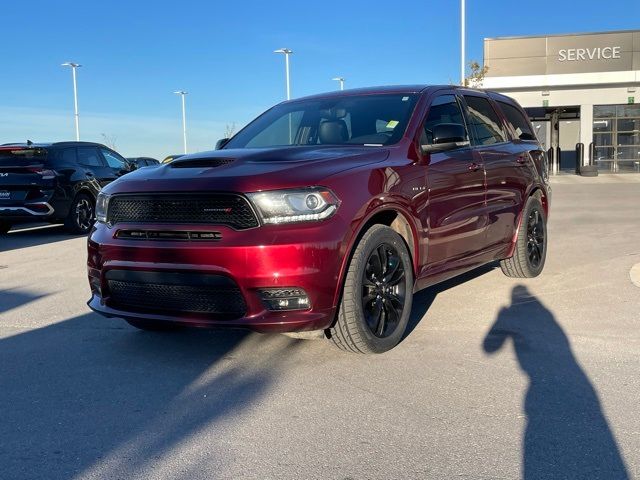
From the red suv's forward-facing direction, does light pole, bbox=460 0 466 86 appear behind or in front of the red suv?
behind

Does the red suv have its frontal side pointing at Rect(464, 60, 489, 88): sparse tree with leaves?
no

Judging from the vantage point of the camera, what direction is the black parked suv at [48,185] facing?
facing away from the viewer and to the right of the viewer

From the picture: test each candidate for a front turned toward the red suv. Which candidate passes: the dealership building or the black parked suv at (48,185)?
the dealership building

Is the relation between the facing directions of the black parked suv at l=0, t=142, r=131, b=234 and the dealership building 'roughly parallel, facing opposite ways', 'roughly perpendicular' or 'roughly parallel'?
roughly parallel, facing opposite ways

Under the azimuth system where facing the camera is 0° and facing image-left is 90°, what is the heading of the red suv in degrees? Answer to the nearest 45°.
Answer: approximately 45°

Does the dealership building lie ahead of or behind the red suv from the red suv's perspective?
behind

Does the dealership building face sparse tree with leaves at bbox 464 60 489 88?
no

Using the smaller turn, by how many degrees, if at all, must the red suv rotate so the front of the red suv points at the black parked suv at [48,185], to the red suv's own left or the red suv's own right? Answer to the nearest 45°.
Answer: approximately 90° to the red suv's own right

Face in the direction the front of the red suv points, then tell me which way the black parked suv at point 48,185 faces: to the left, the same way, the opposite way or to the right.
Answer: the opposite way

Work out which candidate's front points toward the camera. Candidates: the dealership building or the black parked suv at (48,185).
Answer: the dealership building

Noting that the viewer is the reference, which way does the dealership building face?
facing the viewer

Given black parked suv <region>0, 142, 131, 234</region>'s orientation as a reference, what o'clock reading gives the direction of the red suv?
The red suv is roughly at 4 o'clock from the black parked suv.

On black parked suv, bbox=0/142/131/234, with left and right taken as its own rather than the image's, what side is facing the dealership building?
front

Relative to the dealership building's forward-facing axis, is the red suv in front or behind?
in front
